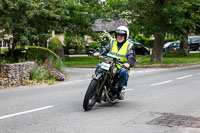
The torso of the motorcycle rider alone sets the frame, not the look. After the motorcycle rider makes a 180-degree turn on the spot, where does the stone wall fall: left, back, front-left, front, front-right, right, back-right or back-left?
left

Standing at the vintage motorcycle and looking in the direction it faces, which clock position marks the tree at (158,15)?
The tree is roughly at 5 o'clock from the vintage motorcycle.

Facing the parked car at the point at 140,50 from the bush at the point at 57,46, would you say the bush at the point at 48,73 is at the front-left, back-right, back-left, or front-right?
back-right

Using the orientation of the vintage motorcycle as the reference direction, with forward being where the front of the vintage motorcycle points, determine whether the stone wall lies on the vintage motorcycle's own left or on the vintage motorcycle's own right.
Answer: on the vintage motorcycle's own right

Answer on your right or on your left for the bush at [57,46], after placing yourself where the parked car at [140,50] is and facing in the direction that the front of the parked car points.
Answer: on your right

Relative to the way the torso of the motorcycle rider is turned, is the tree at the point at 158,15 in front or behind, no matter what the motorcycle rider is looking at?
behind

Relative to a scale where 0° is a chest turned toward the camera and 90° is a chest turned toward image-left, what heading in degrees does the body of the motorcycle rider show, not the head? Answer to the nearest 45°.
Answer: approximately 45°

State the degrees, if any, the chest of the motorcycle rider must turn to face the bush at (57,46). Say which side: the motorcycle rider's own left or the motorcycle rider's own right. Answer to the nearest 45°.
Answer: approximately 135° to the motorcycle rider's own right
